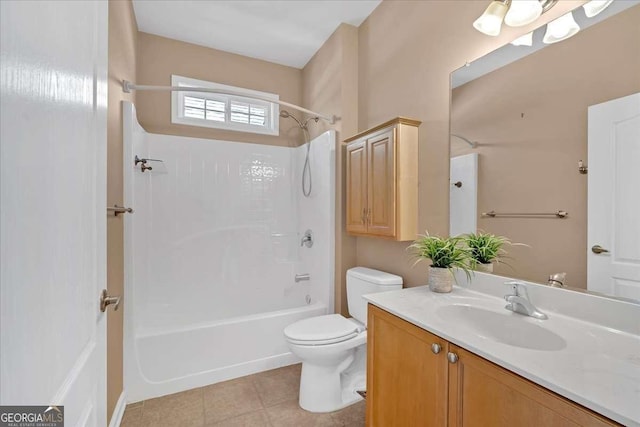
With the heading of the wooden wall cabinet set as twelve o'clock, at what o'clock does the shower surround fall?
The shower surround is roughly at 2 o'clock from the wooden wall cabinet.

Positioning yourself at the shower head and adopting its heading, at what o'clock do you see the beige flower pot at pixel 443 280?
The beige flower pot is roughly at 8 o'clock from the shower head.

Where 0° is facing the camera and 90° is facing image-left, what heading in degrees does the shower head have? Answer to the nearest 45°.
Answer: approximately 90°

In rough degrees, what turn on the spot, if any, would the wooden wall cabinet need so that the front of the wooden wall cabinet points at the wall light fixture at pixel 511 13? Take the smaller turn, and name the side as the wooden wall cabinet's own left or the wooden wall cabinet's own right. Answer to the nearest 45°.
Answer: approximately 90° to the wooden wall cabinet's own left
